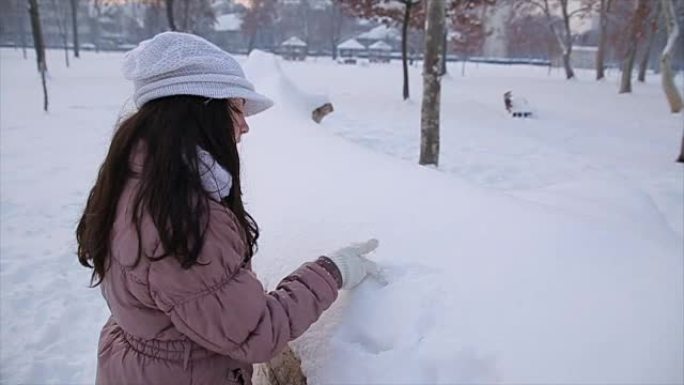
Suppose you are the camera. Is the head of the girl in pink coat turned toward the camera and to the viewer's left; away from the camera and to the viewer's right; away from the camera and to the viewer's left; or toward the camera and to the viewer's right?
away from the camera and to the viewer's right

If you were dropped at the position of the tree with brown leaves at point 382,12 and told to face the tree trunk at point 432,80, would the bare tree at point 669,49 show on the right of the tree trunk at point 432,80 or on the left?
left

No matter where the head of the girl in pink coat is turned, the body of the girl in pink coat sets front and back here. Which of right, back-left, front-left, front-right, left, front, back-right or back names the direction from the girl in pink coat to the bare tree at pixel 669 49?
front-left

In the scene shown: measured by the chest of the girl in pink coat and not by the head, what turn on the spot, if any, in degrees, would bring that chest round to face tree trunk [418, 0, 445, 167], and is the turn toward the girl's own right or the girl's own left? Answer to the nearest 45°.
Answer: approximately 45° to the girl's own left

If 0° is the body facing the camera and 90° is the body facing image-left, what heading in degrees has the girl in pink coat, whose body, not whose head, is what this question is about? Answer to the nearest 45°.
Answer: approximately 270°

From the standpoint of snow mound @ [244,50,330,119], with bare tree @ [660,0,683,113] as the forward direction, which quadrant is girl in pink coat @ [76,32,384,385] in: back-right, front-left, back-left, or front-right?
back-right

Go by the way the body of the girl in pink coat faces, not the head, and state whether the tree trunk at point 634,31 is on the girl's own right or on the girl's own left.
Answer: on the girl's own left

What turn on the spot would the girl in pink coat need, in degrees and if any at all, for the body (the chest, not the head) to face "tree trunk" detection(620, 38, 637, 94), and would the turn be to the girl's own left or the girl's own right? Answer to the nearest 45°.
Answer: approximately 45° to the girl's own left
